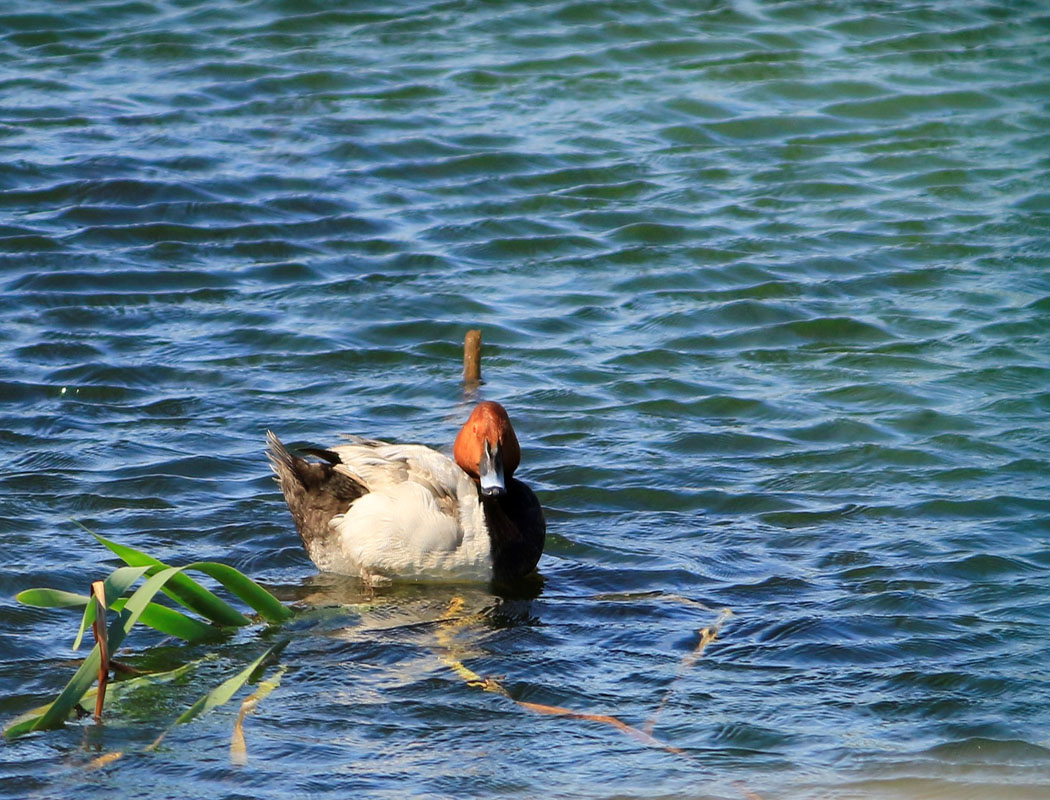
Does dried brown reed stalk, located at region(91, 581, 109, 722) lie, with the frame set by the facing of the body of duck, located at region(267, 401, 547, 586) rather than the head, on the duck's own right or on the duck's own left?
on the duck's own right

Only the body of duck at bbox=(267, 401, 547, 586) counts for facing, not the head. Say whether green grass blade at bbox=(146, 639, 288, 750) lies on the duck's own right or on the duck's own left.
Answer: on the duck's own right

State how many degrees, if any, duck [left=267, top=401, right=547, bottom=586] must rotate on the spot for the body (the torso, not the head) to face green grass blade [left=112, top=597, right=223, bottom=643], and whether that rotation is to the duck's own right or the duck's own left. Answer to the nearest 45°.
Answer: approximately 135° to the duck's own right

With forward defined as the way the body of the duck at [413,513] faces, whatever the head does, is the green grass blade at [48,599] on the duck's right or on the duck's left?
on the duck's right

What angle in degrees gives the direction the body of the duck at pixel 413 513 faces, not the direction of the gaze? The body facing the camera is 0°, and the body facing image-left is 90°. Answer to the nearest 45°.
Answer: approximately 270°

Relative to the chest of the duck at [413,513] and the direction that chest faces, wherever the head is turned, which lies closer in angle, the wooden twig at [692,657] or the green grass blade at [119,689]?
the wooden twig

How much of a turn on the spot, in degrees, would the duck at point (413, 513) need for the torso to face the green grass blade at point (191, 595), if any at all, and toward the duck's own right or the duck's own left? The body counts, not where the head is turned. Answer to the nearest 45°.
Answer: approximately 135° to the duck's own right

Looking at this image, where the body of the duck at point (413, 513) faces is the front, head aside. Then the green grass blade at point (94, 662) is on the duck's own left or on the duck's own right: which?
on the duck's own right

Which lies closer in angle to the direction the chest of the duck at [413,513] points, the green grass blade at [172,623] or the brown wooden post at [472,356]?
the brown wooden post
